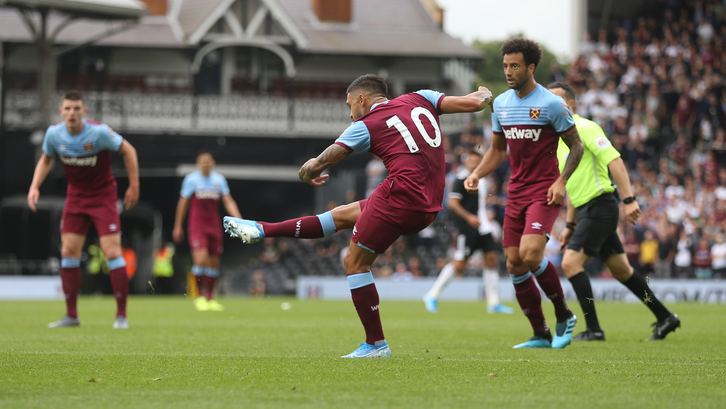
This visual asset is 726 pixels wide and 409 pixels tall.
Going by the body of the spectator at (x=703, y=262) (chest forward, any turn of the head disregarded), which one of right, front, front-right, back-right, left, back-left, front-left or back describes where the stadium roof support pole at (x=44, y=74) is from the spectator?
right

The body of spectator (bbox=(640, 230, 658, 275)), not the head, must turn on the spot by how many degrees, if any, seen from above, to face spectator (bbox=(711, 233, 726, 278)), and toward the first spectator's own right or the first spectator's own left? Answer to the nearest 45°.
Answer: approximately 90° to the first spectator's own left

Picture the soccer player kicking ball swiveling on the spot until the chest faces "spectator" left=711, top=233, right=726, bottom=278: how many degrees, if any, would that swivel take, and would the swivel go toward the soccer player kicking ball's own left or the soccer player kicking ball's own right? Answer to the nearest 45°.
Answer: approximately 90° to the soccer player kicking ball's own right

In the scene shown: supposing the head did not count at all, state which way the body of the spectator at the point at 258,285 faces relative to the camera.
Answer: toward the camera

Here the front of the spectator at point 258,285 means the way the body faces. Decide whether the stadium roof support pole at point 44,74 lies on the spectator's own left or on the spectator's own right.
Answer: on the spectator's own right

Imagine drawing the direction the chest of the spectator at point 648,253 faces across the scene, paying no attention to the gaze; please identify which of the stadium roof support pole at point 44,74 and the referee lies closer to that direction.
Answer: the referee

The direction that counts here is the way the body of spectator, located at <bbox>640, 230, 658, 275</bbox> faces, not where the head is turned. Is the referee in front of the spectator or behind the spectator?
in front

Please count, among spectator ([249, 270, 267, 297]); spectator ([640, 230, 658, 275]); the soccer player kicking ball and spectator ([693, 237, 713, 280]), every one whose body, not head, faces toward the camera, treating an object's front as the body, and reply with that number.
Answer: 3

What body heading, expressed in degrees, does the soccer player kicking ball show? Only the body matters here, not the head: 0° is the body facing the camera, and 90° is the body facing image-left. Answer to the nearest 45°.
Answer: approximately 135°

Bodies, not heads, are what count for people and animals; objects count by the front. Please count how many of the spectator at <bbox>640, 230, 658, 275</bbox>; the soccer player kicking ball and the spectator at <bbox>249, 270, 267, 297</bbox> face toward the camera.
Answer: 2

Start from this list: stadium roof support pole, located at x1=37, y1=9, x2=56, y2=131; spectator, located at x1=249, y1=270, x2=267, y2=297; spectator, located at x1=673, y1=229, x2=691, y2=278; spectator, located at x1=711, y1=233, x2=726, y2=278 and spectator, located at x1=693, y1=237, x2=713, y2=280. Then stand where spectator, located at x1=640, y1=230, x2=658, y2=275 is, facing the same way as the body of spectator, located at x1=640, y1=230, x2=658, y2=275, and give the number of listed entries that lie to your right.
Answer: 2

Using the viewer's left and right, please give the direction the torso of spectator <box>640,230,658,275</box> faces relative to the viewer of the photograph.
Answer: facing the viewer

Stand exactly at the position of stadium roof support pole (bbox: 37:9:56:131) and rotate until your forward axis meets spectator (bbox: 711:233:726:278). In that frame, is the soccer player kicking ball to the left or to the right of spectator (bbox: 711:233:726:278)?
right
